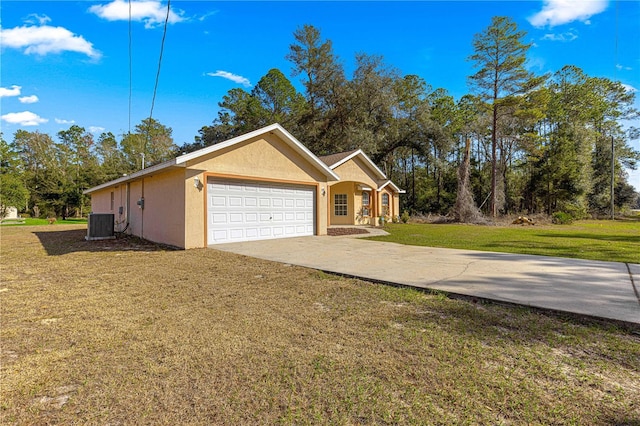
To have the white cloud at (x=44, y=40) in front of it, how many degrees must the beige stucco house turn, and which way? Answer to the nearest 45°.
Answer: approximately 135° to its right

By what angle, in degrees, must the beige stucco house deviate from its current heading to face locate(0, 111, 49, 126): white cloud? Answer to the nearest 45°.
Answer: approximately 180°

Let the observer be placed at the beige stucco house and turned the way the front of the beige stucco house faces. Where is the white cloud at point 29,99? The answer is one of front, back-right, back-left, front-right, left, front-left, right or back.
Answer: back

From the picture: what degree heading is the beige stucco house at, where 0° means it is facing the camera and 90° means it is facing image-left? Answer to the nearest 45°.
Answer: approximately 315°

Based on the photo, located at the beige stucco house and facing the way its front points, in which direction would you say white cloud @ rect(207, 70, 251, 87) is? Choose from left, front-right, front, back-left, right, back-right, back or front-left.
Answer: back-left
